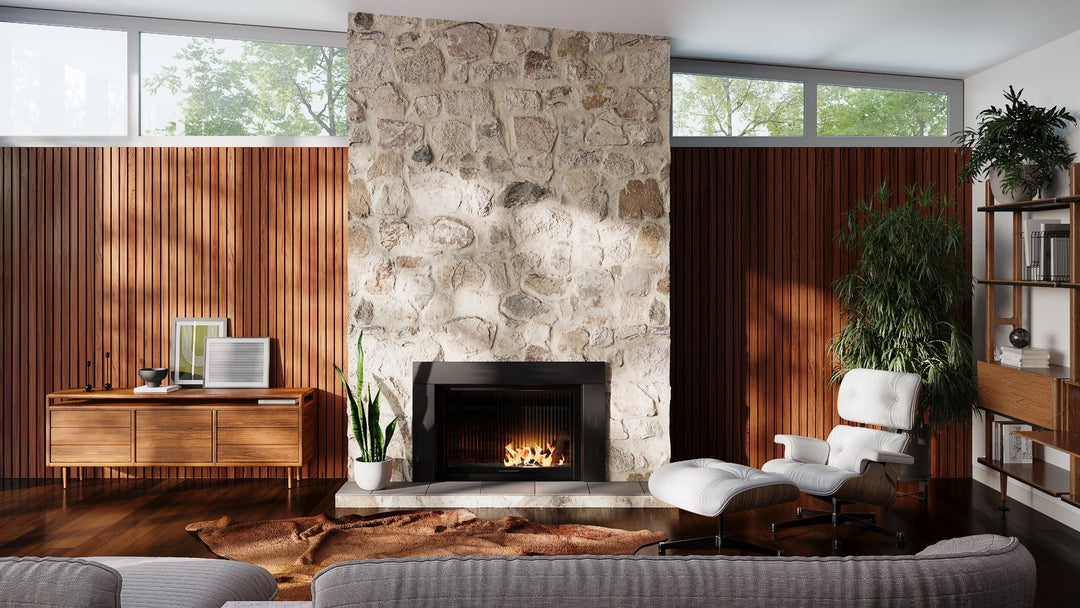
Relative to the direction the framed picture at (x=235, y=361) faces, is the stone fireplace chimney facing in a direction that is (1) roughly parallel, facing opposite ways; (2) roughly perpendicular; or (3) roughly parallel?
roughly parallel

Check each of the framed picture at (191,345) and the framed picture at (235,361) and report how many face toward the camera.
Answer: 2

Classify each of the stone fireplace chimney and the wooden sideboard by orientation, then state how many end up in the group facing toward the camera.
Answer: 2

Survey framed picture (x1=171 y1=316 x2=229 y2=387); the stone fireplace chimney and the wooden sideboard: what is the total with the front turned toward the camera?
3

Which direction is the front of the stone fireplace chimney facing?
toward the camera

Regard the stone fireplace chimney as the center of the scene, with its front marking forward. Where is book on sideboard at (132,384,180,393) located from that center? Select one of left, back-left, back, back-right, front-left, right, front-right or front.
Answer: right

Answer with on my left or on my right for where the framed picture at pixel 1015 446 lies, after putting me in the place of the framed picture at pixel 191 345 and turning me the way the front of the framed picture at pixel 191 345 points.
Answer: on my left

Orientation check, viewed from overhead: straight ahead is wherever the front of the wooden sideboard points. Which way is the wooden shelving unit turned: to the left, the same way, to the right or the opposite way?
to the right

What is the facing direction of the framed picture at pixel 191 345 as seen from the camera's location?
facing the viewer

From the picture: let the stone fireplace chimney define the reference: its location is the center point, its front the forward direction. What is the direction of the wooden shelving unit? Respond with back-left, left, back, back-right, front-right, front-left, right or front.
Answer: left

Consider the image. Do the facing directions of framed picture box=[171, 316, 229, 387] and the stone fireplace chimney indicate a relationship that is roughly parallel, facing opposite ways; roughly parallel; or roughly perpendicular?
roughly parallel

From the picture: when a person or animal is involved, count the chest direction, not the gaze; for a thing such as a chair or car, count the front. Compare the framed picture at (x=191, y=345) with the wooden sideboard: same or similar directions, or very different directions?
same or similar directions

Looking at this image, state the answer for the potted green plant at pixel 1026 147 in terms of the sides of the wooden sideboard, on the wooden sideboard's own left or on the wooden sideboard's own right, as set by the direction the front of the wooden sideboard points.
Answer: on the wooden sideboard's own left

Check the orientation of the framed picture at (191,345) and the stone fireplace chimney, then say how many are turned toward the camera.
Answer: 2

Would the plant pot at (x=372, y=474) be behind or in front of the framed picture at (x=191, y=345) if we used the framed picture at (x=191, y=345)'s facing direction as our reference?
in front
